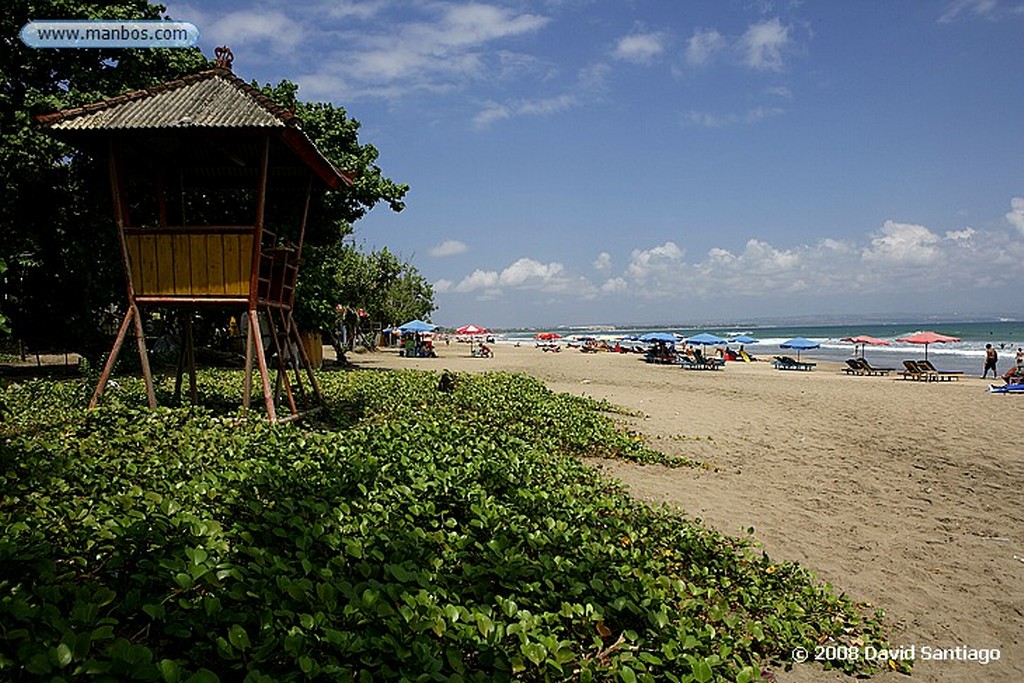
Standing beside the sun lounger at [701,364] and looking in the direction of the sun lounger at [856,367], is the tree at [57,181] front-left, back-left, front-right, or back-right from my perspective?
back-right

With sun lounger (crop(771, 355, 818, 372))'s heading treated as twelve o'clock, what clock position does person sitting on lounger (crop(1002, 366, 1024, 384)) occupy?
The person sitting on lounger is roughly at 2 o'clock from the sun lounger.

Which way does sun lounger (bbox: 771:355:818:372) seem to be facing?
to the viewer's right

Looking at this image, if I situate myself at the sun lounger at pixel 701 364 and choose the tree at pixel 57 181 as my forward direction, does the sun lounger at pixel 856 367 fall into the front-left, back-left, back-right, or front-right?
back-left

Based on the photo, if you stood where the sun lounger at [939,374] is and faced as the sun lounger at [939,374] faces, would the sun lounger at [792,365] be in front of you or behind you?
behind

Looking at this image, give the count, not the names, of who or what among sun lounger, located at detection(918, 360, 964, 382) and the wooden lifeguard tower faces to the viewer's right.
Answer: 2

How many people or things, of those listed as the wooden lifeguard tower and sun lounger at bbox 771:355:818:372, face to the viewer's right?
2

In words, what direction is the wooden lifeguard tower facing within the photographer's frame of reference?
facing to the right of the viewer

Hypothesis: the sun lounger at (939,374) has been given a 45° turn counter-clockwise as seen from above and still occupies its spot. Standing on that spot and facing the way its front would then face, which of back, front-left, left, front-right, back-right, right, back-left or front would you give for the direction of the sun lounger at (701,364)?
back-left

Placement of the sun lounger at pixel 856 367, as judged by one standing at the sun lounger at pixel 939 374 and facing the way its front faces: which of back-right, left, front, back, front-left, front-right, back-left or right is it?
back-left

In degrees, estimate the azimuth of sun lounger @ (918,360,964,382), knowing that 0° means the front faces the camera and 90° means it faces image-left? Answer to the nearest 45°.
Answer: approximately 270°
